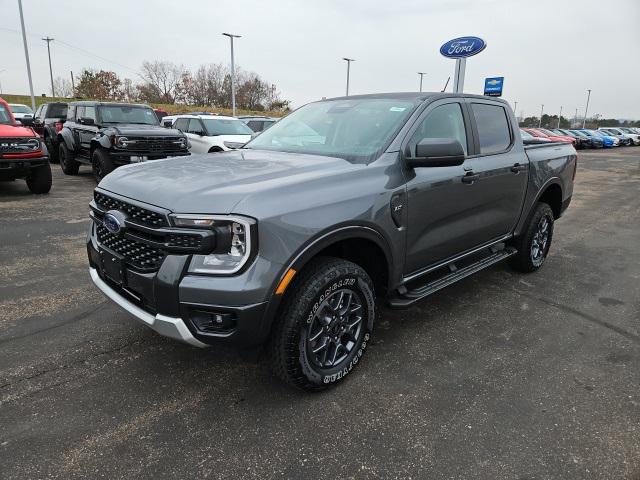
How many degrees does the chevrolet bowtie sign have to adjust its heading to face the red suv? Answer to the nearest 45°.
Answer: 0° — it already faces it

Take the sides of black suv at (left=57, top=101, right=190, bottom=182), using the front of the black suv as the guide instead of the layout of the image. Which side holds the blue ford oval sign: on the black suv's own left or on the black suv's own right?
on the black suv's own left

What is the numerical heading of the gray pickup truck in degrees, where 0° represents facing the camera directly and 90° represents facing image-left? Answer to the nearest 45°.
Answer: approximately 45°

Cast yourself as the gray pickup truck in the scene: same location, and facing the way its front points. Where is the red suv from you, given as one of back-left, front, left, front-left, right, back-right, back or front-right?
right

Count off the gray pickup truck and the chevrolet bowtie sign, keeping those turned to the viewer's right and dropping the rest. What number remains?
0

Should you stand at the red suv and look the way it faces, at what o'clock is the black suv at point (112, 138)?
The black suv is roughly at 9 o'clock from the red suv.

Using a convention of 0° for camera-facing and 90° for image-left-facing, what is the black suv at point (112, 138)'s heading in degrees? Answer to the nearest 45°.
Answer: approximately 315°

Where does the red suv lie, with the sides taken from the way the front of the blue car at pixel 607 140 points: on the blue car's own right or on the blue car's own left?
on the blue car's own right
